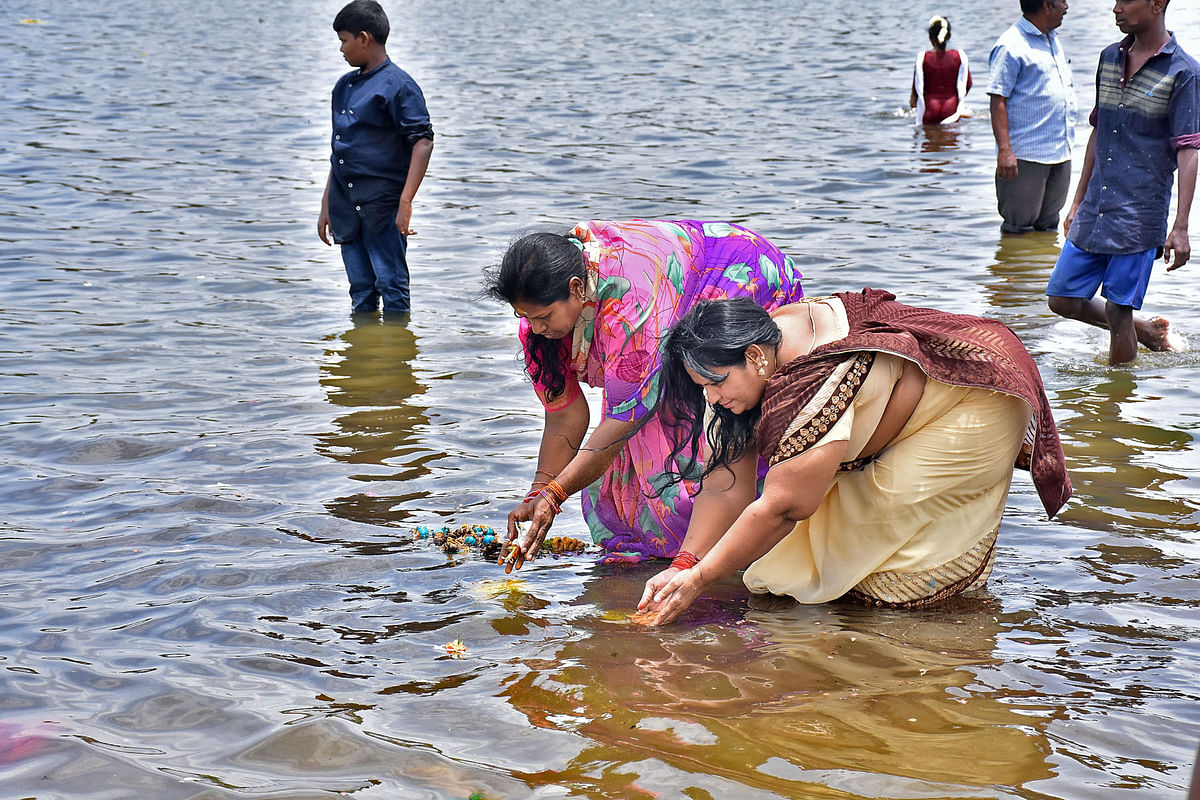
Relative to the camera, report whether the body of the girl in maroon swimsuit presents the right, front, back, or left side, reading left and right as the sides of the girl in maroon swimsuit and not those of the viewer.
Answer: back

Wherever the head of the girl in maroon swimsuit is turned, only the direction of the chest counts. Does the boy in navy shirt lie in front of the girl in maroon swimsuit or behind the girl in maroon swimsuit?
behind

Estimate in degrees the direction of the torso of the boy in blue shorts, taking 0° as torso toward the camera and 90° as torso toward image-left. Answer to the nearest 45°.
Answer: approximately 45°

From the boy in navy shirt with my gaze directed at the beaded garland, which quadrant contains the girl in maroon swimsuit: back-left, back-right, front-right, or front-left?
back-left

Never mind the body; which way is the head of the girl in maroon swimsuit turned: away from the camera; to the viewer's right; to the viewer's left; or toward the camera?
away from the camera

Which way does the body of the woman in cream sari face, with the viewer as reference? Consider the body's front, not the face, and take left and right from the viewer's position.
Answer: facing to the left of the viewer

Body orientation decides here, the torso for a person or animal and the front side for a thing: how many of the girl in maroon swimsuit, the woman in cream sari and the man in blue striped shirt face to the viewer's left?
1

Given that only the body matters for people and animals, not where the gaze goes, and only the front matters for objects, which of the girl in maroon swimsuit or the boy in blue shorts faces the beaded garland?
the boy in blue shorts
